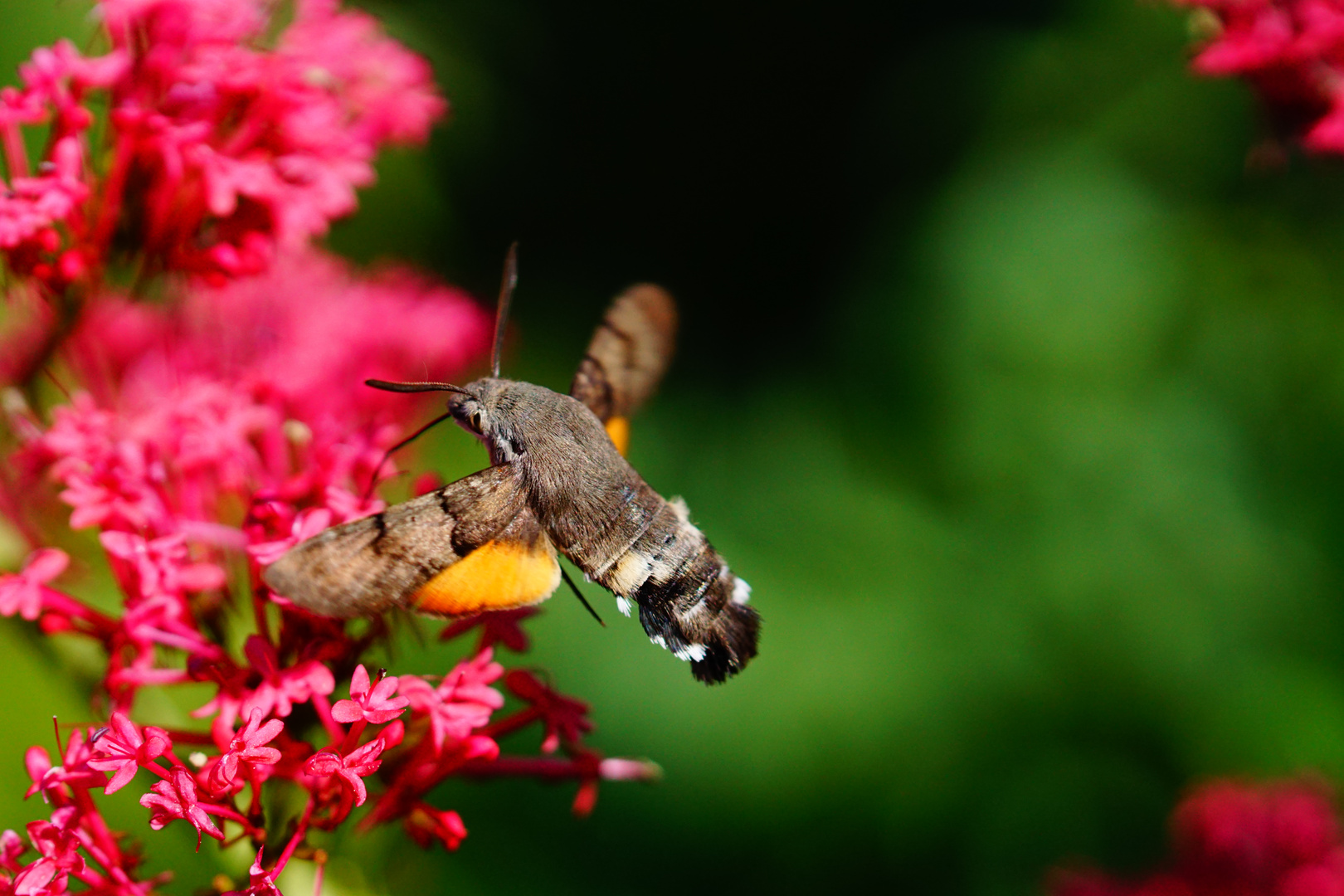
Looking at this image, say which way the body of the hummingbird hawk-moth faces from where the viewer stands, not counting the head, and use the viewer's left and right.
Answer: facing away from the viewer and to the left of the viewer

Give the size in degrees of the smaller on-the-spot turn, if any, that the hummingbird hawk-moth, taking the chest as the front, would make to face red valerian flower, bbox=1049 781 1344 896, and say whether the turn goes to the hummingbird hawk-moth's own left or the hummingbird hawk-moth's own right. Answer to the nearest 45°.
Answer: approximately 135° to the hummingbird hawk-moth's own right
